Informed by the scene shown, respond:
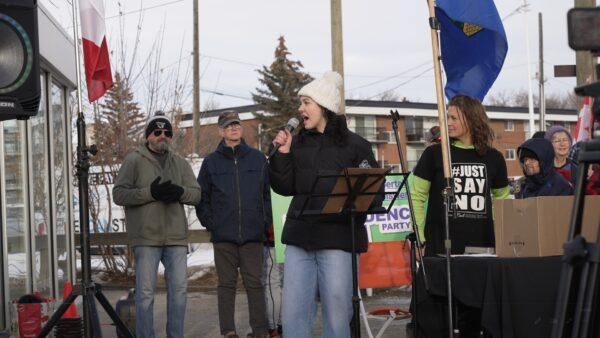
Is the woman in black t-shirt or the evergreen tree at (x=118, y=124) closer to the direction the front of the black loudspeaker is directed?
the woman in black t-shirt

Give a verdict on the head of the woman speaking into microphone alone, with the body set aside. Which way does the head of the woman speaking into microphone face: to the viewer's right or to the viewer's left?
to the viewer's left

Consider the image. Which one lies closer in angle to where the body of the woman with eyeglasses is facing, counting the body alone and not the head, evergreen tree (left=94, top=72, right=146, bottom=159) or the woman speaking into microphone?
the woman speaking into microphone

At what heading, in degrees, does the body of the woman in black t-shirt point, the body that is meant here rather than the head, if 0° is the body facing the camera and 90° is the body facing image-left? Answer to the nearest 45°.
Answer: approximately 0°

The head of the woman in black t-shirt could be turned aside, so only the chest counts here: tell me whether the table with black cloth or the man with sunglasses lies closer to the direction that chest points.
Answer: the table with black cloth

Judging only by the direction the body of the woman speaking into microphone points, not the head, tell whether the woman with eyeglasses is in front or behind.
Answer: behind

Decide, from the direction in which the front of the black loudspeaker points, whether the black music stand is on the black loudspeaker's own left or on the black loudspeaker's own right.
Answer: on the black loudspeaker's own left

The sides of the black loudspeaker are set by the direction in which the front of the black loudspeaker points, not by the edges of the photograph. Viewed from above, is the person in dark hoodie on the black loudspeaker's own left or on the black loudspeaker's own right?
on the black loudspeaker's own left
